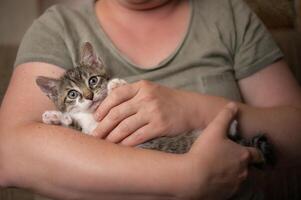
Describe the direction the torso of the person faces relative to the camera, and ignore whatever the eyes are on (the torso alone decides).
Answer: toward the camera

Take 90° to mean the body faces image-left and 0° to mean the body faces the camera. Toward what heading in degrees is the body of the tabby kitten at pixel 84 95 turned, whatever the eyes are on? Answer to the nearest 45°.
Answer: approximately 45°
